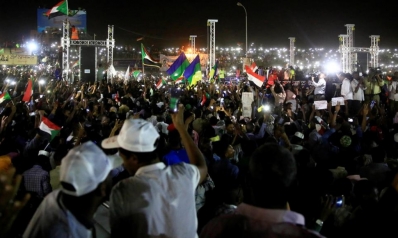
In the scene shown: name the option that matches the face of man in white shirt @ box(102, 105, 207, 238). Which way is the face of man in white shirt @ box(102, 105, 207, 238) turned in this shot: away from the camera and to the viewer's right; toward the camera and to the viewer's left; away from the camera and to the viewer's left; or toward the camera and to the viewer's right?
away from the camera and to the viewer's left

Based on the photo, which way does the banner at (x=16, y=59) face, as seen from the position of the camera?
facing the viewer

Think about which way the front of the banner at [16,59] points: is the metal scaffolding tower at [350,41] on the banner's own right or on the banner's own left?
on the banner's own left

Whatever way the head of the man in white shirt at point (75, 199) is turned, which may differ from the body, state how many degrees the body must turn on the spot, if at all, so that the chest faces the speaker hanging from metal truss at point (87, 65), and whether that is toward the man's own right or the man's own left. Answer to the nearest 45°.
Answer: approximately 45° to the man's own left

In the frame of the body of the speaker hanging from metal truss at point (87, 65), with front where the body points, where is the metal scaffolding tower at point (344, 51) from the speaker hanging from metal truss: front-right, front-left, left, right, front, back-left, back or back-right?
left

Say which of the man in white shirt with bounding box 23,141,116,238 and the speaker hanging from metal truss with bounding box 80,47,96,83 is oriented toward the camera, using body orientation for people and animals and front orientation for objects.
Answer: the speaker hanging from metal truss

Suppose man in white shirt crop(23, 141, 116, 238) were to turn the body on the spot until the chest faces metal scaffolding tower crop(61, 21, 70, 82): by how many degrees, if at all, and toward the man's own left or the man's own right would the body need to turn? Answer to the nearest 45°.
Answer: approximately 45° to the man's own left

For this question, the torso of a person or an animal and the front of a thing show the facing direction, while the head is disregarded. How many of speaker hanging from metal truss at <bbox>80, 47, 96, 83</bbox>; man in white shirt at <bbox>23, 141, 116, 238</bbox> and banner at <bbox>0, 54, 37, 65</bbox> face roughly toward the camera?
2

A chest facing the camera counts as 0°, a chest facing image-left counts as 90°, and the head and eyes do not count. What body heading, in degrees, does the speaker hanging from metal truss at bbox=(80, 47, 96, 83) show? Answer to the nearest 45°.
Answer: approximately 0°

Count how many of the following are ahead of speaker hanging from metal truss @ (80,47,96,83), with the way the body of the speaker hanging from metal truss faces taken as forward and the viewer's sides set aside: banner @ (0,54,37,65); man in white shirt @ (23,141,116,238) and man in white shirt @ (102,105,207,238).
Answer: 2

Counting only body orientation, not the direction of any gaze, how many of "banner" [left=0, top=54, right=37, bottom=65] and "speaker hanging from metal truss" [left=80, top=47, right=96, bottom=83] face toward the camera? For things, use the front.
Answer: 2
